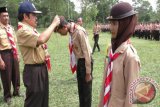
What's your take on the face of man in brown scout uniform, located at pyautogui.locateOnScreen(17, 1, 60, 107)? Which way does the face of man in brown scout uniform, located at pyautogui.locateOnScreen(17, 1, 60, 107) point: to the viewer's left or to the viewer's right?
to the viewer's right

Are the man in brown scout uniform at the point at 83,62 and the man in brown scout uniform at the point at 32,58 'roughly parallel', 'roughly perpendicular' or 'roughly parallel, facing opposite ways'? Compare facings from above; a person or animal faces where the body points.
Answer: roughly parallel, facing opposite ways

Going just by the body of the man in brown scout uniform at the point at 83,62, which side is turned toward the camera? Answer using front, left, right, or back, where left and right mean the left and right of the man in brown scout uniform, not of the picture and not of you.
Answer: left

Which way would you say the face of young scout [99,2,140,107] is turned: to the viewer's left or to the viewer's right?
to the viewer's left

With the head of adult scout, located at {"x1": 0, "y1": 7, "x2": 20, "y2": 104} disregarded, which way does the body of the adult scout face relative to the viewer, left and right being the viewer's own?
facing the viewer and to the right of the viewer

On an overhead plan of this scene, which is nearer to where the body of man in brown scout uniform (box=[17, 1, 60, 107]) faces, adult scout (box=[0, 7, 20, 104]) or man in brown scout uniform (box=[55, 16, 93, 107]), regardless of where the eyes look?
the man in brown scout uniform

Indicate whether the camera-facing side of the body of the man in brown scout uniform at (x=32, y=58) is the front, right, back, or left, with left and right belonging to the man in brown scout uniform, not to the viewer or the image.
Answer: right

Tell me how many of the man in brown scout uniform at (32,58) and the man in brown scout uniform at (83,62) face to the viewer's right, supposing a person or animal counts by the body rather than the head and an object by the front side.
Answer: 1
